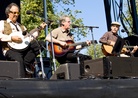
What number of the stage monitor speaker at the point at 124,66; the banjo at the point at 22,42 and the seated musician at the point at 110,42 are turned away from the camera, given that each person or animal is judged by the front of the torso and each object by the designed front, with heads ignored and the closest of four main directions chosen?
1

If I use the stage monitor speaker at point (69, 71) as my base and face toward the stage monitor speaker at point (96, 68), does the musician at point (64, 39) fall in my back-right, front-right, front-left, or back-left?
back-left

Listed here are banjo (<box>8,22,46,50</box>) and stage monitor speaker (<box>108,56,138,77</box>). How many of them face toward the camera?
1

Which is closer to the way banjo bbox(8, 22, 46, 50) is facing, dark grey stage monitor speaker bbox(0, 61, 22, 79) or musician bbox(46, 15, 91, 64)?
the dark grey stage monitor speaker

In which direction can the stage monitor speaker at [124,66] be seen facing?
away from the camera

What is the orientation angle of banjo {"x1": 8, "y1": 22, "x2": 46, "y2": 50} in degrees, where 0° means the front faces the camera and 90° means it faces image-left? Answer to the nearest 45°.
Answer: approximately 0°

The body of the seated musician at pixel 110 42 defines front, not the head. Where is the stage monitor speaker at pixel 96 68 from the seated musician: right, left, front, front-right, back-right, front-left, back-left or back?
front-right

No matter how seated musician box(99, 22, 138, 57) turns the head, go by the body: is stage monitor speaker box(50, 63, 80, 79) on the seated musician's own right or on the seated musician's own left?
on the seated musician's own right
